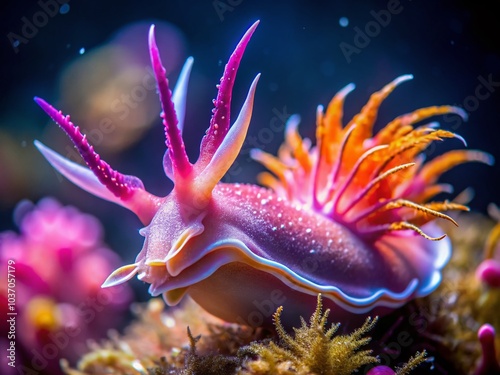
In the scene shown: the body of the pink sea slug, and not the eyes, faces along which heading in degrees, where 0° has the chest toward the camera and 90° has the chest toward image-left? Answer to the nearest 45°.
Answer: approximately 45°

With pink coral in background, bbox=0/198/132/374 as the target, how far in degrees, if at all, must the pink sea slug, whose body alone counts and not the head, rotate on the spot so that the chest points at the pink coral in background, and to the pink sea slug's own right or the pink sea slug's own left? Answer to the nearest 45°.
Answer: approximately 90° to the pink sea slug's own right
